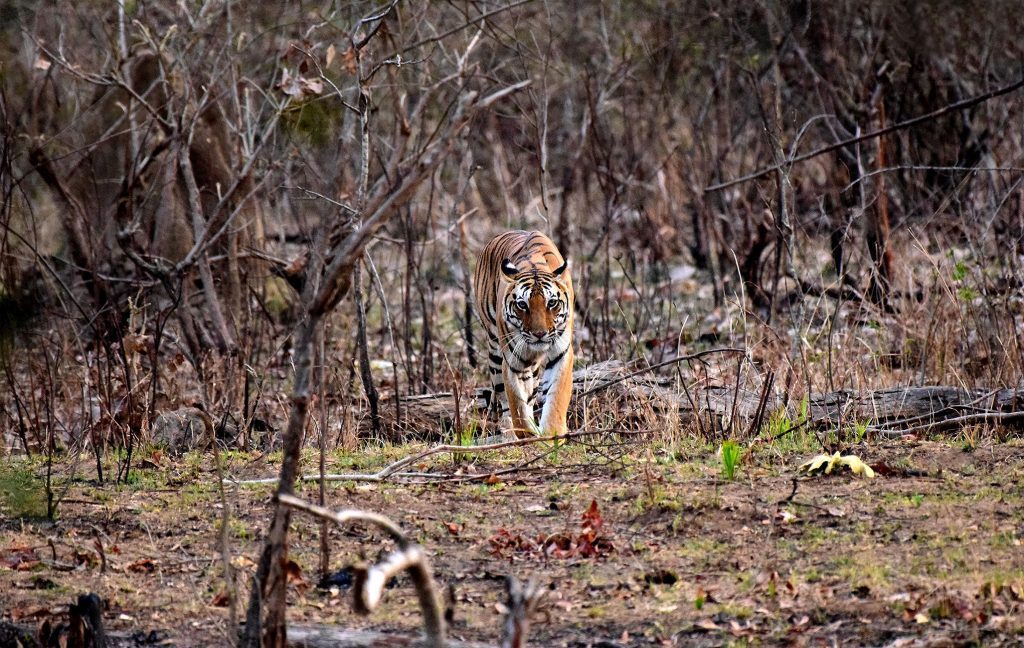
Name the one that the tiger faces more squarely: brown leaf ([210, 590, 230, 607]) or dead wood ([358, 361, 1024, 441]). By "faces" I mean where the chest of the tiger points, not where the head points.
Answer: the brown leaf

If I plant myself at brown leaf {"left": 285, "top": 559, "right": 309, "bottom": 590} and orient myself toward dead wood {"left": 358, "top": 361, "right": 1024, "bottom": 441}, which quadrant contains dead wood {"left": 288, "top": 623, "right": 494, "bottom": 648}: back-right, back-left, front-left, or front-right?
back-right

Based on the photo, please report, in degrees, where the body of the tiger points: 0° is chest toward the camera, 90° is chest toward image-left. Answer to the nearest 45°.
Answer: approximately 0°

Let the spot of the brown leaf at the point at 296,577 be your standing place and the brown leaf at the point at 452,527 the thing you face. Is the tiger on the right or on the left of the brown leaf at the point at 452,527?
left
